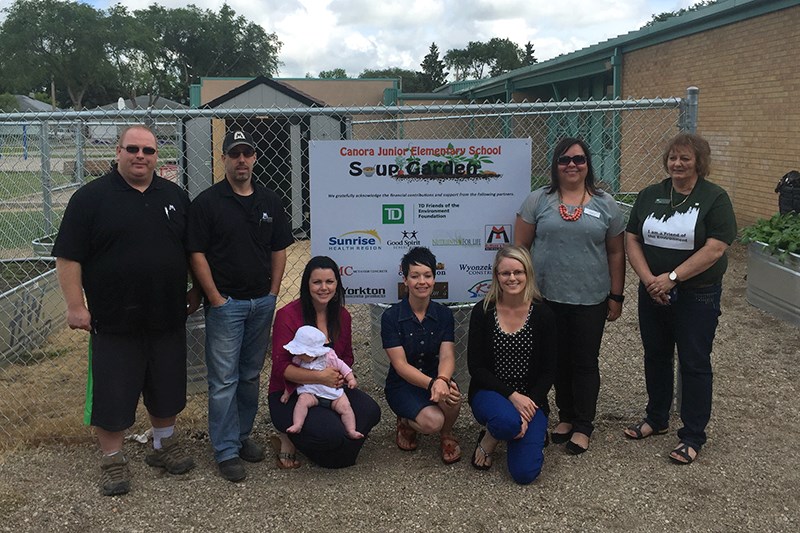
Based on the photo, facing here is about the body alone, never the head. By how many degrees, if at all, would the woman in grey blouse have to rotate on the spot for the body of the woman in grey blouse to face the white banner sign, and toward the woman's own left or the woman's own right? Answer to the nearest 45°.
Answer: approximately 90° to the woman's own right

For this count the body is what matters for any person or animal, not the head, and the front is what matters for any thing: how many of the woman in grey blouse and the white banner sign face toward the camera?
2

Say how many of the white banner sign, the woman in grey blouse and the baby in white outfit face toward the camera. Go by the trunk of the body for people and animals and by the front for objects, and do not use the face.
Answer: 3

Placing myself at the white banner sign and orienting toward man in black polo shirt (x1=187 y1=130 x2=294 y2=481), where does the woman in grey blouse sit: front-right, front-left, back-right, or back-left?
back-left

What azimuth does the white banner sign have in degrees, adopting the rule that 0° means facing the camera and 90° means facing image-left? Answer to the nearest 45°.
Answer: approximately 0°

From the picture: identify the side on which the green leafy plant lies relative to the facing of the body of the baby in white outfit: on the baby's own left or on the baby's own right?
on the baby's own left

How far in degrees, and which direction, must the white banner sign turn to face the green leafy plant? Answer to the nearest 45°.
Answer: approximately 135° to its left

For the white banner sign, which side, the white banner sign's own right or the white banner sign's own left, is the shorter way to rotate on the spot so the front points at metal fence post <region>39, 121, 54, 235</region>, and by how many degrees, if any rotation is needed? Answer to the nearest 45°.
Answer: approximately 135° to the white banner sign's own right
